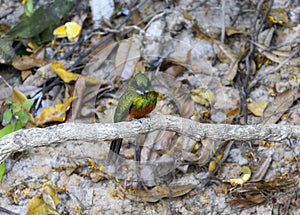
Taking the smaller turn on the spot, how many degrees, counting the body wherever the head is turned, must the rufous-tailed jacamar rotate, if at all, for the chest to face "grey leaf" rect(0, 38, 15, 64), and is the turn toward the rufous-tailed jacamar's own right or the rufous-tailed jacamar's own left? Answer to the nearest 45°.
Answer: approximately 180°

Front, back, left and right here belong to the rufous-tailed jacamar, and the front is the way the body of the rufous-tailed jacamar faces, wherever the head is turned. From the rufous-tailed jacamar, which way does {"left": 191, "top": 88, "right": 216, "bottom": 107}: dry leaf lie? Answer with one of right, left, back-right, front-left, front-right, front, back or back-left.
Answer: left

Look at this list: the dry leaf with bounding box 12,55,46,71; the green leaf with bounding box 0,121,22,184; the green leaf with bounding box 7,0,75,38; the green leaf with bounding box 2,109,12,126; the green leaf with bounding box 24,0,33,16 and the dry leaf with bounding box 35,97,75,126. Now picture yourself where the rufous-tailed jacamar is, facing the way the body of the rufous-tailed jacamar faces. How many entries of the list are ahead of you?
0

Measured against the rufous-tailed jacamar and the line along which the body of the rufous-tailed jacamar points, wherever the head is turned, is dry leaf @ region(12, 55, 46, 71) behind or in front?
behind

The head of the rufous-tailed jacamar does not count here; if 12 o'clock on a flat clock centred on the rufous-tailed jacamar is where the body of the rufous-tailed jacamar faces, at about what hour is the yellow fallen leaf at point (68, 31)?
The yellow fallen leaf is roughly at 7 o'clock from the rufous-tailed jacamar.

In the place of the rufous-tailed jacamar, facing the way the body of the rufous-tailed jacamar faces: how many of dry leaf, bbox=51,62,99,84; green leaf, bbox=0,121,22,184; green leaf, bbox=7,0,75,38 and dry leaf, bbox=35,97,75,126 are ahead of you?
0

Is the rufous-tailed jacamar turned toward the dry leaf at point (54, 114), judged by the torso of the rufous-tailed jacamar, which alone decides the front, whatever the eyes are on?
no

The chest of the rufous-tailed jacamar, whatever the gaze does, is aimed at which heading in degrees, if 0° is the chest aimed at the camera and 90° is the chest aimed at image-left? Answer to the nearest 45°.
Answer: approximately 315°

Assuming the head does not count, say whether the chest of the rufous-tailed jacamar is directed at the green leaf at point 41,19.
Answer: no

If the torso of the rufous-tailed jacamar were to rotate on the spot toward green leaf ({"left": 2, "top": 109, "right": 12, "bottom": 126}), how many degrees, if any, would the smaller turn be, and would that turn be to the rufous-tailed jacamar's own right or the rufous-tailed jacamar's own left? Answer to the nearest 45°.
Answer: approximately 180°
